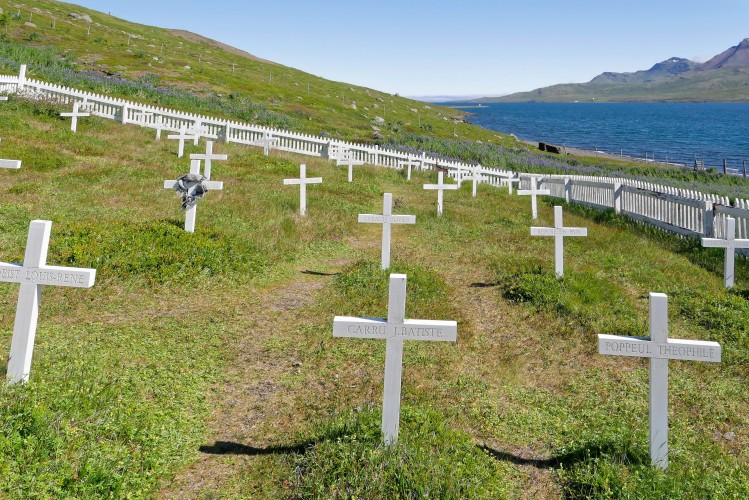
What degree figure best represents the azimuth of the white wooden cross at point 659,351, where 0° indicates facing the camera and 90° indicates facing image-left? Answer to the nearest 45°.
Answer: approximately 0°

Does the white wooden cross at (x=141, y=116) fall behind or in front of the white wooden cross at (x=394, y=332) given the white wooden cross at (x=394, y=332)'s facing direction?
behind

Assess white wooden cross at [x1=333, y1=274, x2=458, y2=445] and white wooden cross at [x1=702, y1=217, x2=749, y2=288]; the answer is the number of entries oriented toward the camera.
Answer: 2

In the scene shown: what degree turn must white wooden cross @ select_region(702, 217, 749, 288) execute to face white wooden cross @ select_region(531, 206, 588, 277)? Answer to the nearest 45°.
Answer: approximately 45° to its right

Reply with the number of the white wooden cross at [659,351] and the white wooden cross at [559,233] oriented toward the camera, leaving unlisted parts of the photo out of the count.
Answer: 2

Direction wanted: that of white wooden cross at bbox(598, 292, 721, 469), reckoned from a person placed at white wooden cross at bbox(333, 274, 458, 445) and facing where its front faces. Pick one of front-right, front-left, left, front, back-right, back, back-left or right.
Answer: left

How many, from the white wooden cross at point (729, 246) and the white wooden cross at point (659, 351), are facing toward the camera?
2

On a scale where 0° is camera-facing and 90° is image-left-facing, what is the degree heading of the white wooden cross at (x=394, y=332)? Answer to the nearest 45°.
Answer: approximately 0°
